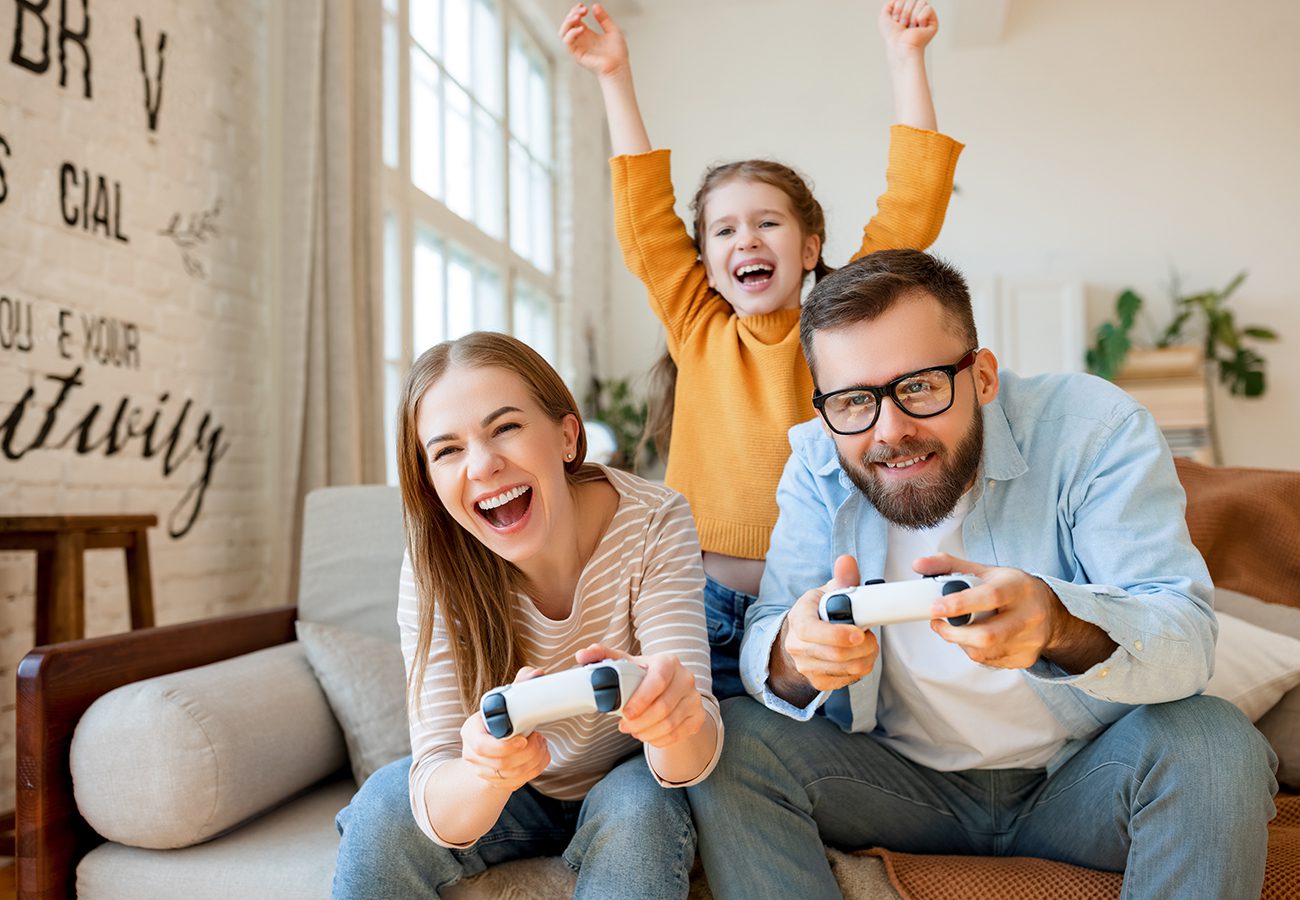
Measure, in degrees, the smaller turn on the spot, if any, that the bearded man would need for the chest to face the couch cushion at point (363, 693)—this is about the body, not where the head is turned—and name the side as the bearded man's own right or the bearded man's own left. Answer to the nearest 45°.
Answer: approximately 90° to the bearded man's own right

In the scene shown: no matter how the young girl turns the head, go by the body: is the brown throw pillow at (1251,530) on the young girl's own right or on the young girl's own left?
on the young girl's own left

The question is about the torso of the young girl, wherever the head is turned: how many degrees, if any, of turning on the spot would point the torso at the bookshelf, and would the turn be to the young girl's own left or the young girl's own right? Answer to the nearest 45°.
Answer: approximately 135° to the young girl's own left

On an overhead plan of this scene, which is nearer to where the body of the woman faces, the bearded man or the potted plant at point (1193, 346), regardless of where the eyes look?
the bearded man

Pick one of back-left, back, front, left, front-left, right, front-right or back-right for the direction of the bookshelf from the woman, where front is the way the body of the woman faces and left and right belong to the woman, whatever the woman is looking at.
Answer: back-left

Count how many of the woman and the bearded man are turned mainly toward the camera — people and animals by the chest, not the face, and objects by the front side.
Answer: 2

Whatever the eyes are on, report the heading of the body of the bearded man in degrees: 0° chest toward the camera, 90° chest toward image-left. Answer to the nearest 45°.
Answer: approximately 0°

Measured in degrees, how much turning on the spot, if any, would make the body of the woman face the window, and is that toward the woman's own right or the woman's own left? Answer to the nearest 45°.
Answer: approximately 180°

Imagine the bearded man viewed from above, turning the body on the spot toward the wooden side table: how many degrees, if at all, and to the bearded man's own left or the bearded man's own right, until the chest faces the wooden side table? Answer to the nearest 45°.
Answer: approximately 90° to the bearded man's own right

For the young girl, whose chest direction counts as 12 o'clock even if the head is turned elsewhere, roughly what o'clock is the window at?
The window is roughly at 5 o'clock from the young girl.
